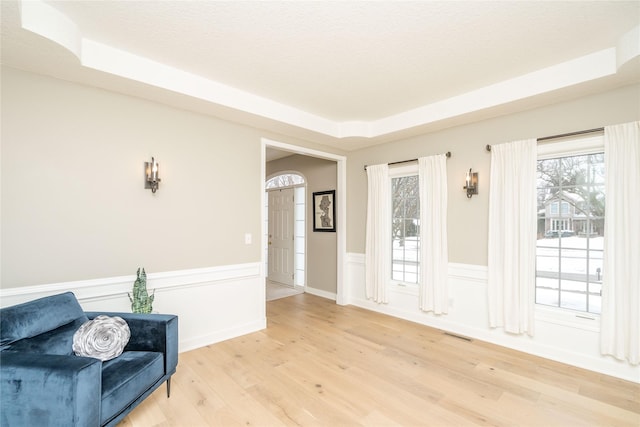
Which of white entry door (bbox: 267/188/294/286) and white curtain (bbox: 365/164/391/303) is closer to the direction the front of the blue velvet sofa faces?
the white curtain

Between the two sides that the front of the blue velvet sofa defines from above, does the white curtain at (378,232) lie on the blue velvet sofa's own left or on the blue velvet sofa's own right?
on the blue velvet sofa's own left

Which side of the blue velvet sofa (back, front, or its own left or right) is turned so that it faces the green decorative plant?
left

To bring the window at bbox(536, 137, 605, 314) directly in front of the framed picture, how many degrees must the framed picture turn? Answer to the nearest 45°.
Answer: approximately 90° to its left

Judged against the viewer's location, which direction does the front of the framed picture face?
facing the viewer and to the left of the viewer

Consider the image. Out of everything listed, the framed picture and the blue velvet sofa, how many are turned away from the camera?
0

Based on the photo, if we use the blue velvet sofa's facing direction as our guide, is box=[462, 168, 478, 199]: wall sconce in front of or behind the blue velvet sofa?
in front

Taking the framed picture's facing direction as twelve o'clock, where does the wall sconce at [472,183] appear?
The wall sconce is roughly at 9 o'clock from the framed picture.

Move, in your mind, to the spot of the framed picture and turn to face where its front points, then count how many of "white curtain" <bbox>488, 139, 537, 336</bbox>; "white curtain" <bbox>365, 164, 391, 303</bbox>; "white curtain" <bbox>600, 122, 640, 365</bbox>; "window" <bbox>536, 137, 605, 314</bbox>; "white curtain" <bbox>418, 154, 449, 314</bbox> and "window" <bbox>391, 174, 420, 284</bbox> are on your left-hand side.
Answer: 6

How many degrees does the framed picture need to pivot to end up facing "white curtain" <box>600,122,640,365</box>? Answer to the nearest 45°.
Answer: approximately 90° to its left

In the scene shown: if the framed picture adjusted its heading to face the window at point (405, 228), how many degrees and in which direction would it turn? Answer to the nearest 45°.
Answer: approximately 90° to its left

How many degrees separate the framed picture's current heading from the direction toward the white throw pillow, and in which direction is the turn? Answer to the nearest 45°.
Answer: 0° — it already faces it
